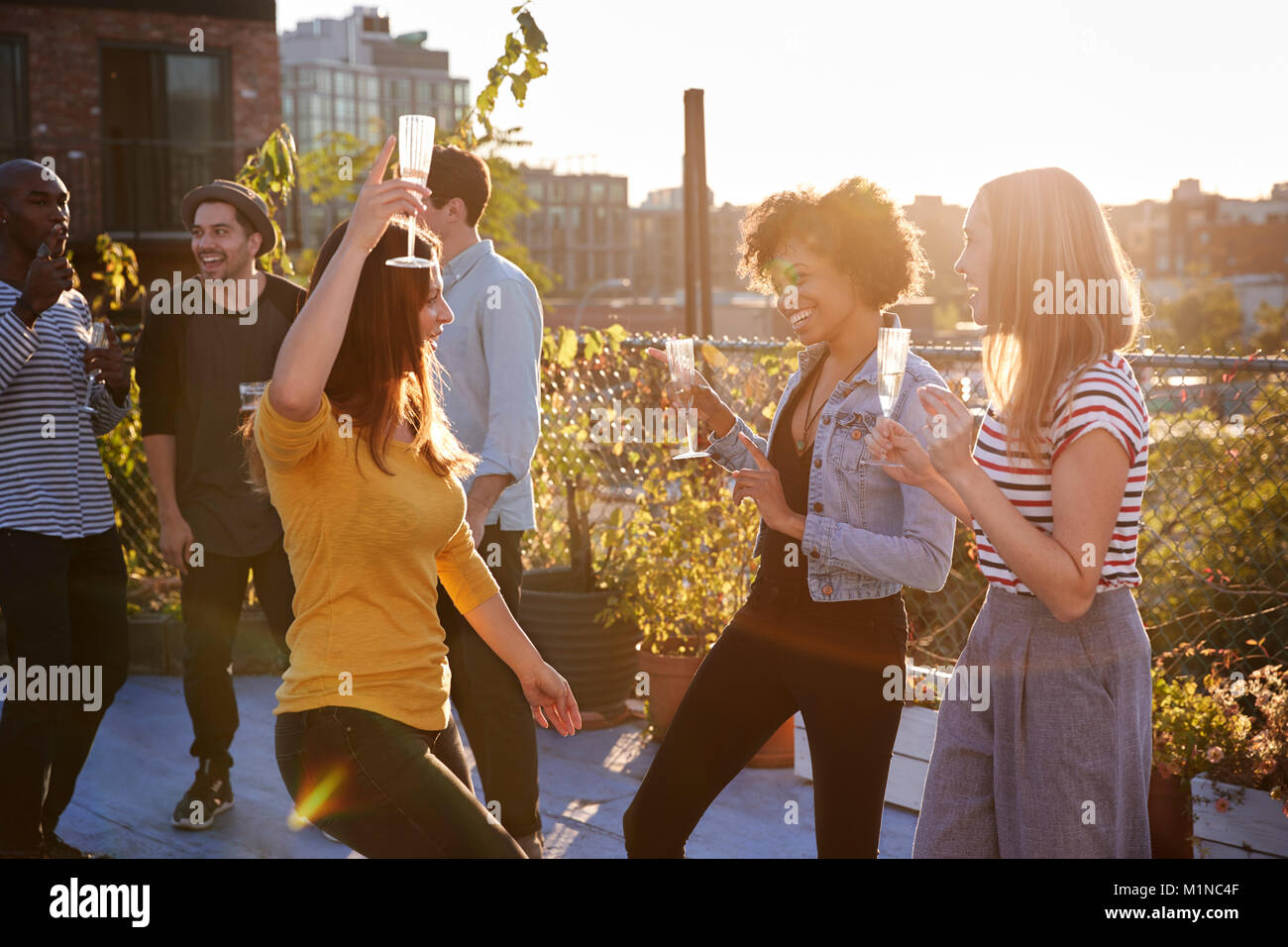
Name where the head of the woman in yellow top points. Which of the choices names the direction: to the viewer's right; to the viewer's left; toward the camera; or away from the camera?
to the viewer's right

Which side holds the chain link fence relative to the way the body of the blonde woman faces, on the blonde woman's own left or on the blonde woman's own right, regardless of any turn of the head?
on the blonde woman's own right

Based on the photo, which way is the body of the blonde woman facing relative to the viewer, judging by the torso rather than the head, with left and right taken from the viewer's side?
facing to the left of the viewer

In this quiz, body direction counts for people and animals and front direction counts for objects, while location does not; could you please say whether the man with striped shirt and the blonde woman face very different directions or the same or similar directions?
very different directions

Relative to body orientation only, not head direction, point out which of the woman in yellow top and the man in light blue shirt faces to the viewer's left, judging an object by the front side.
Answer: the man in light blue shirt

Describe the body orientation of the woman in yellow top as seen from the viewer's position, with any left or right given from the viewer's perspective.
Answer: facing to the right of the viewer

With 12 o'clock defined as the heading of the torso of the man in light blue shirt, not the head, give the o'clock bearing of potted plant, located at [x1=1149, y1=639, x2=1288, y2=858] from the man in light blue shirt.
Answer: The potted plant is roughly at 6 o'clock from the man in light blue shirt.

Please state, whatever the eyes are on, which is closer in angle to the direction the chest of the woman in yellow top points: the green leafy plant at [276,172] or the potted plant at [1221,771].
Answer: the potted plant

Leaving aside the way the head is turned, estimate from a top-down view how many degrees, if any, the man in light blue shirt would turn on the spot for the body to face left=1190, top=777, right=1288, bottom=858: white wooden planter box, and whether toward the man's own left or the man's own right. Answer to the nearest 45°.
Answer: approximately 180°

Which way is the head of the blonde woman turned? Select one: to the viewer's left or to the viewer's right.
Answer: to the viewer's left

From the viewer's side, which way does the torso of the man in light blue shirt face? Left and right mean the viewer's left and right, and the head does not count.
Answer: facing to the left of the viewer

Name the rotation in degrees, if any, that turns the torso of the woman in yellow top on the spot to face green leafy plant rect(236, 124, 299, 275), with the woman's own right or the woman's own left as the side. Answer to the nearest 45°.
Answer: approximately 90° to the woman's own left
